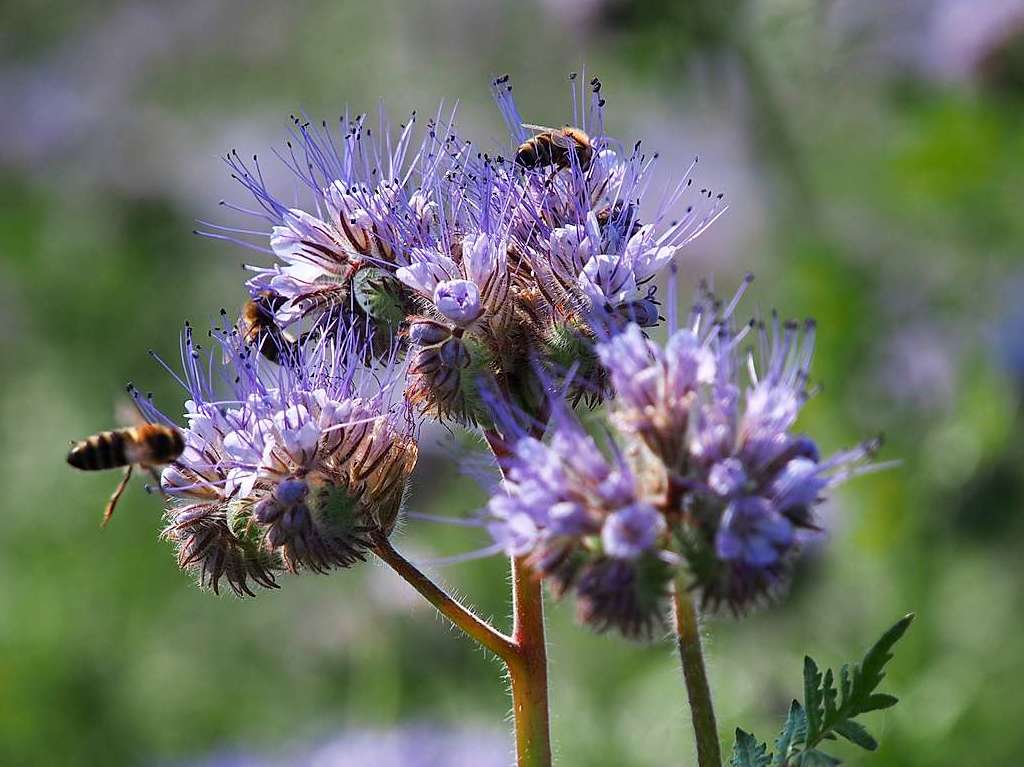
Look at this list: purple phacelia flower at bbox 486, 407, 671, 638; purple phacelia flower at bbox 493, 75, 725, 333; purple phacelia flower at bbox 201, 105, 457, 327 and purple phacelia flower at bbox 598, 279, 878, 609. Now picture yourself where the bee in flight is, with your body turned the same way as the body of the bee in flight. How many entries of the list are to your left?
0

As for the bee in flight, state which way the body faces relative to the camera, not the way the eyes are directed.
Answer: to the viewer's right

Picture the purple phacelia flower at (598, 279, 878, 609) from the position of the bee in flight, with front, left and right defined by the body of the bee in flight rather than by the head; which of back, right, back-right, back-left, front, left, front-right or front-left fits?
front-right

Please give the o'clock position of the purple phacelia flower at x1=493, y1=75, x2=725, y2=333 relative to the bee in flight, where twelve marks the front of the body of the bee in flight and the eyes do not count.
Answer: The purple phacelia flower is roughly at 1 o'clock from the bee in flight.

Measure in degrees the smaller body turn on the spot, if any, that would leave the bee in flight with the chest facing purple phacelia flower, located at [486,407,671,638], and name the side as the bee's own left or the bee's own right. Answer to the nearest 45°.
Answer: approximately 45° to the bee's own right
